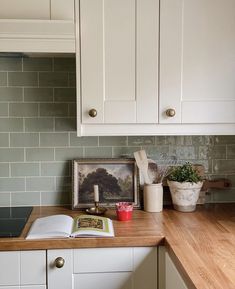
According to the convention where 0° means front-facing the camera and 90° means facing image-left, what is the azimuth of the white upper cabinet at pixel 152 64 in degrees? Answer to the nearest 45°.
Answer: approximately 0°

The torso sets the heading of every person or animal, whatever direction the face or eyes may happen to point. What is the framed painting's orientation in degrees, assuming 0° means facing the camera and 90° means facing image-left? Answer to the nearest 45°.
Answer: approximately 0°

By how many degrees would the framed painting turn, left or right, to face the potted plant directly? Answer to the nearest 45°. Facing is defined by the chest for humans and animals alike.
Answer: approximately 90° to its left

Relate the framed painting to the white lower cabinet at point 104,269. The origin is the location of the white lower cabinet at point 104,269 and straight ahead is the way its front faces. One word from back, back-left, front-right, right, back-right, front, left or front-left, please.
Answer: back

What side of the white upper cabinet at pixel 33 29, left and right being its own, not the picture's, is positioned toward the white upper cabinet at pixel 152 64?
left
